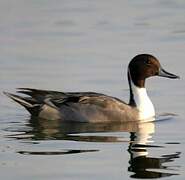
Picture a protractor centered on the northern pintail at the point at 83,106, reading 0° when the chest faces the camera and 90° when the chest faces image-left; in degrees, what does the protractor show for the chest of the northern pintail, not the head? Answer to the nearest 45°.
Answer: approximately 270°
